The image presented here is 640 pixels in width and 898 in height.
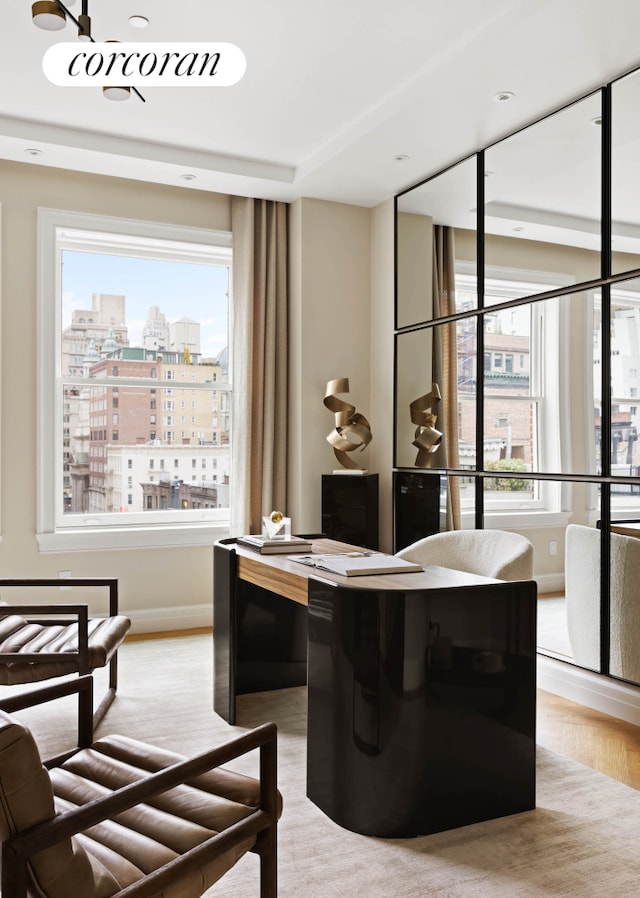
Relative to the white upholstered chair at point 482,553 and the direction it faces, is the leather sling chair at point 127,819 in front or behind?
in front

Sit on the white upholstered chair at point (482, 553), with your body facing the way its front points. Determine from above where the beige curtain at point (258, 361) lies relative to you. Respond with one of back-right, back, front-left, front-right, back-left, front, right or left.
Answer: right

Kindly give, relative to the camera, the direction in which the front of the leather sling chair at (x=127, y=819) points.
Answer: facing away from the viewer and to the right of the viewer

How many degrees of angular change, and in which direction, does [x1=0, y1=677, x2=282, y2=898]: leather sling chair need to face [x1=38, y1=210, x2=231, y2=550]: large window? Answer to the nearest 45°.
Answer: approximately 45° to its left

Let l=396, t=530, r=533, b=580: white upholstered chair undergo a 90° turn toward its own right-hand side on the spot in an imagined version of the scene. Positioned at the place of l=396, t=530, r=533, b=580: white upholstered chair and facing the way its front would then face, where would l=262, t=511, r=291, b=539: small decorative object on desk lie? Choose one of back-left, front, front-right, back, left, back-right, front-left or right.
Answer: front-left

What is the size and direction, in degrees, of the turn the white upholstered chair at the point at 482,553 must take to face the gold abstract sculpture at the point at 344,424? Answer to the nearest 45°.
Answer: approximately 90° to its right

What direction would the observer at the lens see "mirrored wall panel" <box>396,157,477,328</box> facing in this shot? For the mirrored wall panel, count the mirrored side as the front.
facing the viewer and to the left of the viewer

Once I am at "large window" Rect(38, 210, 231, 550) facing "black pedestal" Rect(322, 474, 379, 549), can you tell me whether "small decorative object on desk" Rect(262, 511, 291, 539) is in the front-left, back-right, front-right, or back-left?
front-right

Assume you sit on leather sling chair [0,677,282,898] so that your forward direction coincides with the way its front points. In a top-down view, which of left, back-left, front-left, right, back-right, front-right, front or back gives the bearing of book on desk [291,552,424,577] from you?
front
